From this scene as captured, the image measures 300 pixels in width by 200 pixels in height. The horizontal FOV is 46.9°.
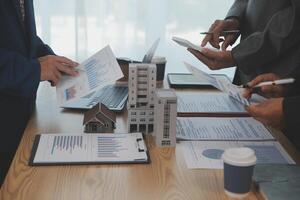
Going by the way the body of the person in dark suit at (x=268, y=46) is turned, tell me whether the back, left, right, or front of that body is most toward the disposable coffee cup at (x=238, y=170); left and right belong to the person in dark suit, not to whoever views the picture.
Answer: left

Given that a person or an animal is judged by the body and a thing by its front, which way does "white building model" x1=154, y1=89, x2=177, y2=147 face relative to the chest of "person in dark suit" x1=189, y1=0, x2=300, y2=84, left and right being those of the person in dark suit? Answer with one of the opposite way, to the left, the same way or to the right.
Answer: to the left

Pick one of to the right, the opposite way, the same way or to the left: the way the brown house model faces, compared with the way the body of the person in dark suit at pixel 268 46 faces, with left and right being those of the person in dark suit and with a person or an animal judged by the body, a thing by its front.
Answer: to the left

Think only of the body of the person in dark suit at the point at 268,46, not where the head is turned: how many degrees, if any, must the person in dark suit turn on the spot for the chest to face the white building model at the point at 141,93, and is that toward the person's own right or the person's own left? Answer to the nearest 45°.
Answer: approximately 45° to the person's own left

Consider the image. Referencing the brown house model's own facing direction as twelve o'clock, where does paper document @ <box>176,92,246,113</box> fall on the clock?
The paper document is roughly at 8 o'clock from the brown house model.

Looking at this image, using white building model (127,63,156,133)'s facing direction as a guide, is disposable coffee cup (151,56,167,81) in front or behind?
behind

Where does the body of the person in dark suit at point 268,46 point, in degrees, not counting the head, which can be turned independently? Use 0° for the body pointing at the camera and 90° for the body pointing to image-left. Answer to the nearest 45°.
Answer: approximately 90°

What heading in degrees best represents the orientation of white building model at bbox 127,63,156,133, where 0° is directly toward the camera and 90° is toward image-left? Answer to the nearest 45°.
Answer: approximately 0°
